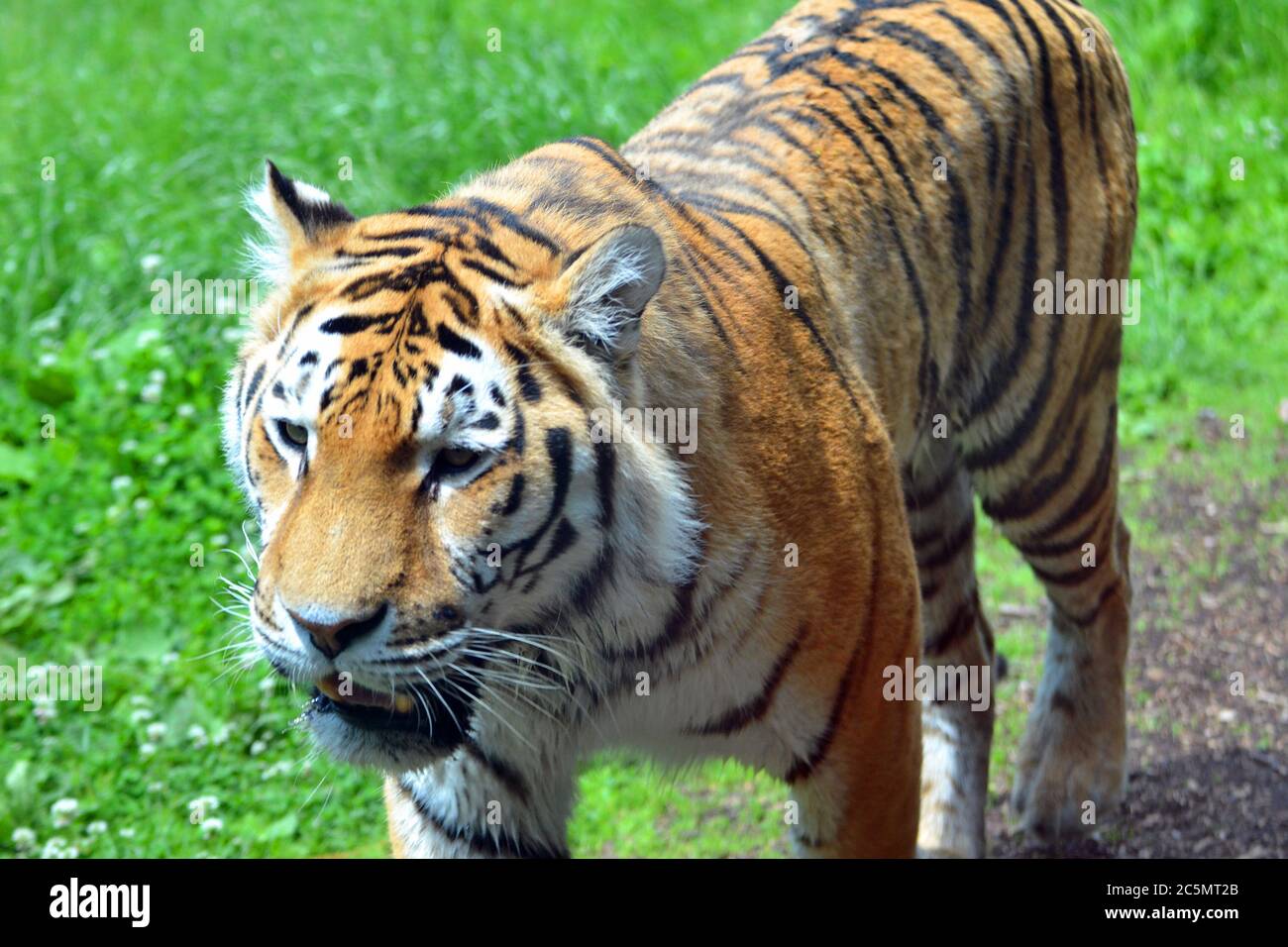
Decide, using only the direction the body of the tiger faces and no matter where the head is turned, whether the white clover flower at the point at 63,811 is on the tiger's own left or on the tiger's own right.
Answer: on the tiger's own right

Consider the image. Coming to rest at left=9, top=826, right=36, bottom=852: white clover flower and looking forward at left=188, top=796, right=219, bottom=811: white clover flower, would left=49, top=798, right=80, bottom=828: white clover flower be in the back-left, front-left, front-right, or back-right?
front-left

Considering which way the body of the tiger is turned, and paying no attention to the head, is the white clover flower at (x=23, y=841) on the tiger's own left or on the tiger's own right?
on the tiger's own right

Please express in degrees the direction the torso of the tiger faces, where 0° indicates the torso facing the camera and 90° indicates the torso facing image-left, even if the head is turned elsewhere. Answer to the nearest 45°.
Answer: approximately 45°
